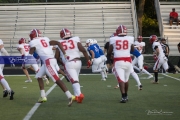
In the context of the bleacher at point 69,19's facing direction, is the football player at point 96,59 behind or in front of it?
in front

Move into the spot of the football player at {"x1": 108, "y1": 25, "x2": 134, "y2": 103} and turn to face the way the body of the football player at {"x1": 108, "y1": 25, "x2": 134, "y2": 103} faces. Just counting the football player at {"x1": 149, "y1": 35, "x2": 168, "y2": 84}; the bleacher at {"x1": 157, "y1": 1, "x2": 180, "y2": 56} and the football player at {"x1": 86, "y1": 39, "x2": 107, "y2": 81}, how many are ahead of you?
3

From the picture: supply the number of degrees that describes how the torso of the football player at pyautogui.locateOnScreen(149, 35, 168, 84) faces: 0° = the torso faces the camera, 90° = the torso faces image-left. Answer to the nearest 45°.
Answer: approximately 90°

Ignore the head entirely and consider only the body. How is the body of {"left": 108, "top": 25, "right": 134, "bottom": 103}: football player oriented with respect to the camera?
away from the camera

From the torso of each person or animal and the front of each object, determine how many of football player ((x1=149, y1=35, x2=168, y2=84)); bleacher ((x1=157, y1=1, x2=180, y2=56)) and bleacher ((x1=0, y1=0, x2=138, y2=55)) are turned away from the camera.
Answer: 0

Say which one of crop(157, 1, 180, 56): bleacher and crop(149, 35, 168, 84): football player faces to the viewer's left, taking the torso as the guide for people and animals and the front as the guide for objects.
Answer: the football player

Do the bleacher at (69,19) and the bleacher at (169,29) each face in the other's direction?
no

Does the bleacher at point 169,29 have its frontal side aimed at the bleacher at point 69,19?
no

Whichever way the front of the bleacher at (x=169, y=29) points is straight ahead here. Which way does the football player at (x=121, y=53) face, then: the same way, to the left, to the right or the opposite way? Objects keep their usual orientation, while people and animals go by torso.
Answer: the opposite way

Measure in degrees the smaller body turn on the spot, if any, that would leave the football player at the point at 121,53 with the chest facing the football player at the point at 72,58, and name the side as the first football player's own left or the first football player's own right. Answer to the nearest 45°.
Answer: approximately 90° to the first football player's own left

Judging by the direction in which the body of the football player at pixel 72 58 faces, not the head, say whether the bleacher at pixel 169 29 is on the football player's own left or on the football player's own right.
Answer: on the football player's own right

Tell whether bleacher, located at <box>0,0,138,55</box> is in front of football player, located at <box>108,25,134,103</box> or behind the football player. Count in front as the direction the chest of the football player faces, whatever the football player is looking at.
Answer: in front

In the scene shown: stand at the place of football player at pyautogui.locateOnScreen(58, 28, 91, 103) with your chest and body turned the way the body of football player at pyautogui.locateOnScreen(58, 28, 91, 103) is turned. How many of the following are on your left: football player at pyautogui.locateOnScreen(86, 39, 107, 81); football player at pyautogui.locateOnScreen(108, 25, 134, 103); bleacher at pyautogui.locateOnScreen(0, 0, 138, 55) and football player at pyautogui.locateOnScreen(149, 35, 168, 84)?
0

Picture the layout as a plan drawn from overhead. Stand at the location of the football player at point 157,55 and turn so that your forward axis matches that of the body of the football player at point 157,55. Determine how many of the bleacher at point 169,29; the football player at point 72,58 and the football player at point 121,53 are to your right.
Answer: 1

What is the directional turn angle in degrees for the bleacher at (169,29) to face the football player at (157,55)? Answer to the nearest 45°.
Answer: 0° — it already faces them

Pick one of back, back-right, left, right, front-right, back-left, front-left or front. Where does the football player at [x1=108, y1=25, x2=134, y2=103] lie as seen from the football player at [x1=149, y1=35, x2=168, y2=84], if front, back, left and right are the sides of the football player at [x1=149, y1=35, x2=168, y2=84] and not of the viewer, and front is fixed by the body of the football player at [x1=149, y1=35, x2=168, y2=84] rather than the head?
left

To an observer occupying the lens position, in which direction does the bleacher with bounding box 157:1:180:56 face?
facing the viewer

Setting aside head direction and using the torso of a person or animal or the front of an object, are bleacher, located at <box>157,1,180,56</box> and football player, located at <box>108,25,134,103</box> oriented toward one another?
yes
